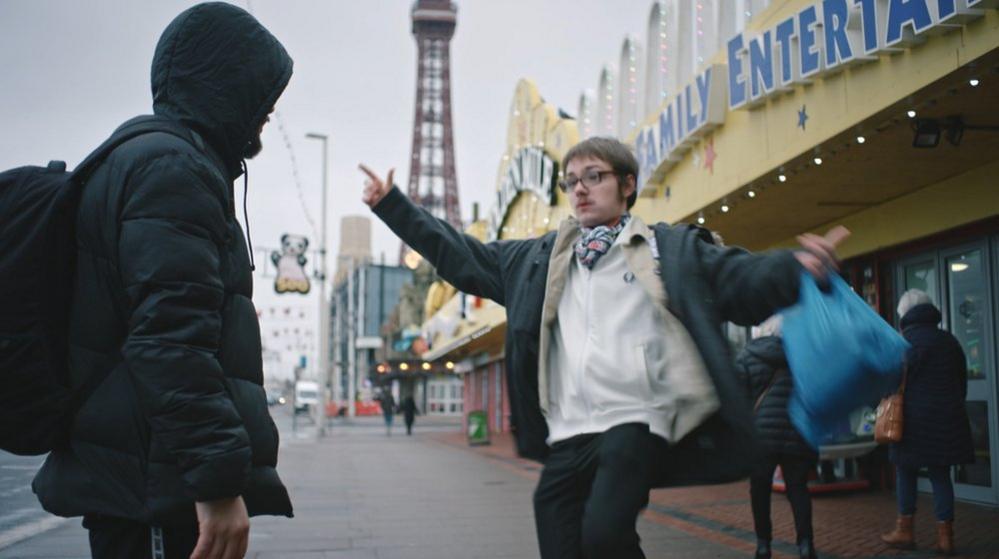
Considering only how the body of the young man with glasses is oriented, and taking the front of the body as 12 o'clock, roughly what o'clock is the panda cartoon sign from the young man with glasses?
The panda cartoon sign is roughly at 4 o'clock from the young man with glasses.

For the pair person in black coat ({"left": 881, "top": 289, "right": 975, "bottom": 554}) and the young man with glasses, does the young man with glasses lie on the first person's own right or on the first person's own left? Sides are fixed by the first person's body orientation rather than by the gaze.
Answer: on the first person's own left

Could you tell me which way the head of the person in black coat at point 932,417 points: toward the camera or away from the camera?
away from the camera

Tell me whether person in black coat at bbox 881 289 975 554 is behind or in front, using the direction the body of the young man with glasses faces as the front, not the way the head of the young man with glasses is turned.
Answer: behind

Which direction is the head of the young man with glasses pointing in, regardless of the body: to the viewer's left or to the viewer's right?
to the viewer's left

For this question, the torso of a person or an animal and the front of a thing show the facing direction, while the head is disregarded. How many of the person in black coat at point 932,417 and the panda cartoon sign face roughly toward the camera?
1

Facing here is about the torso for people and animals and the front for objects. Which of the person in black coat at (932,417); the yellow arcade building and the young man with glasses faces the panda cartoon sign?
the person in black coat

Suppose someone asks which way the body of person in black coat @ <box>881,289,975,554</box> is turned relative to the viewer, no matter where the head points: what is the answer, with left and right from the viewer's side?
facing away from the viewer and to the left of the viewer

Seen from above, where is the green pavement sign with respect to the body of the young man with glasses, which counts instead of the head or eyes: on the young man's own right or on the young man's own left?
on the young man's own right

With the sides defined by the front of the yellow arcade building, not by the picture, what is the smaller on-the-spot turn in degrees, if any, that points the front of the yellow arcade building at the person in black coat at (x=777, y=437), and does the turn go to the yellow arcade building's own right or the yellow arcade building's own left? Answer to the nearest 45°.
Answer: approximately 45° to the yellow arcade building's own left

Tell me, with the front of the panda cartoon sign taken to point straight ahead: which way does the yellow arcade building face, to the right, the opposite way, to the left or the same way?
to the right

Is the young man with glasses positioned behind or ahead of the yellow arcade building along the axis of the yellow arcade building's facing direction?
ahead
